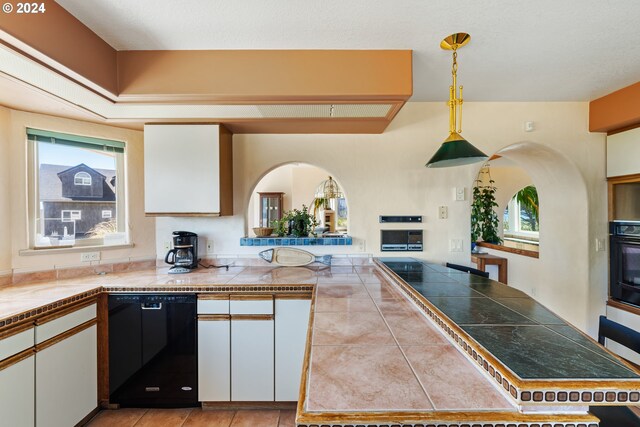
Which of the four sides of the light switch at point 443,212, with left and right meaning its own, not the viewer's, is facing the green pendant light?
front

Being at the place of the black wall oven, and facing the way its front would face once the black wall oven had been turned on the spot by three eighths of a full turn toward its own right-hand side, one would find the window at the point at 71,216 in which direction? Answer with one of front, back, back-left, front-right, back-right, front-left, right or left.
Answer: back-left

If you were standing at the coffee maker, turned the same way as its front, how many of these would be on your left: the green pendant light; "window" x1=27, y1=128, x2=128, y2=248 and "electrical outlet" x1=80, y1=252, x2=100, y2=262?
1

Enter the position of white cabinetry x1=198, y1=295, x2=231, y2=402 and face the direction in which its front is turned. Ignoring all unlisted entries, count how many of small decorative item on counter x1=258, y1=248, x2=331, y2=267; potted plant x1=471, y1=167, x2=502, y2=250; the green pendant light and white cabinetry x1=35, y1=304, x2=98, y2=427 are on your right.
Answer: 1

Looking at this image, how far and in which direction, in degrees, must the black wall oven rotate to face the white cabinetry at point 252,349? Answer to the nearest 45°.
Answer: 0° — it already faces it

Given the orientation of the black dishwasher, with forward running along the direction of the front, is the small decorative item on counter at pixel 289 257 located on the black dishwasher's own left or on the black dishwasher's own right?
on the black dishwasher's own left

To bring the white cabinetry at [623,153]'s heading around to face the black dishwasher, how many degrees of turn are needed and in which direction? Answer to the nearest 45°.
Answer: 0° — it already faces it

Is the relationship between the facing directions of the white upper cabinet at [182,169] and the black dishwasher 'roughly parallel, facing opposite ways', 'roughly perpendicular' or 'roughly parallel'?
roughly parallel

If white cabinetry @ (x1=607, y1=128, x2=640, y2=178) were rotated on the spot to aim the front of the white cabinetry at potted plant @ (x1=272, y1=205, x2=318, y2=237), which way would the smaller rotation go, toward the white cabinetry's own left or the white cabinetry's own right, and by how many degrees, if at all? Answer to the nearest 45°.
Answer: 0° — it already faces it

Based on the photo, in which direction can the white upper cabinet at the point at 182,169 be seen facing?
toward the camera
